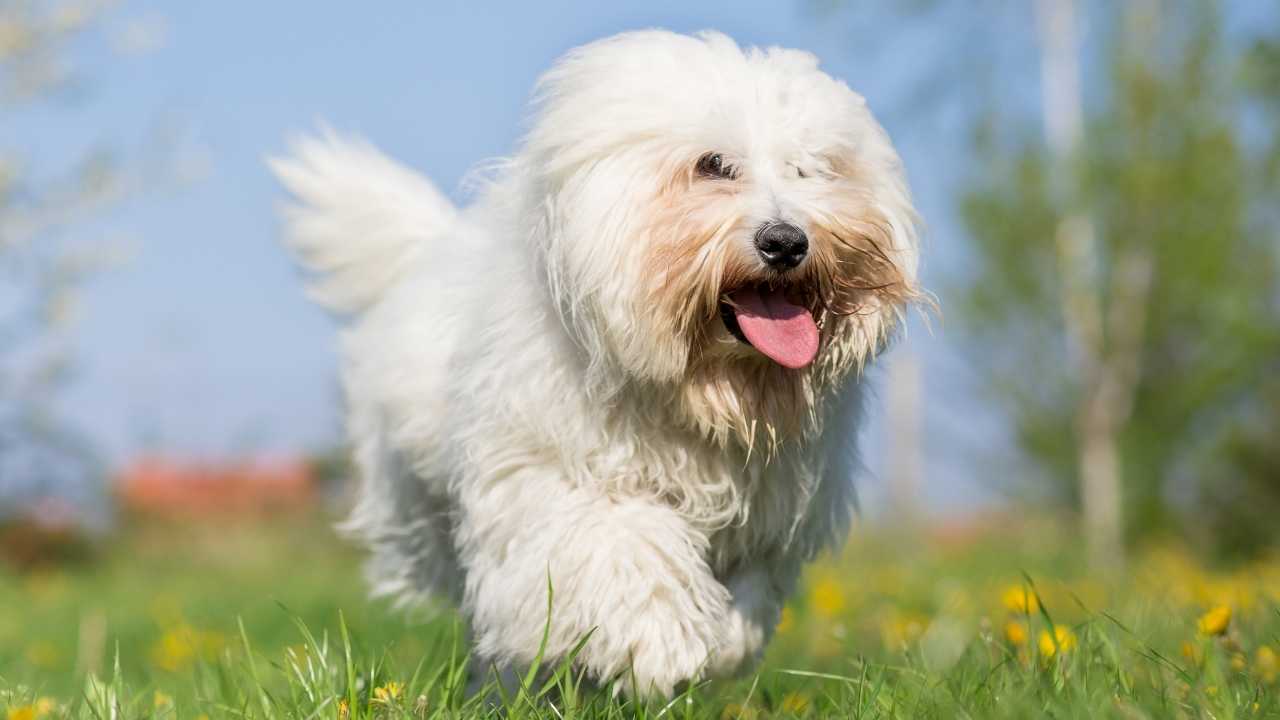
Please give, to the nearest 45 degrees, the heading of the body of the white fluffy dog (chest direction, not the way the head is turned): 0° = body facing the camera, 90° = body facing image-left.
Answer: approximately 315°

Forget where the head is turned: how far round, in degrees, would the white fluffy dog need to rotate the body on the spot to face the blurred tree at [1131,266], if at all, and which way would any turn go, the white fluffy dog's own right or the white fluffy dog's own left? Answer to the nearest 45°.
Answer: approximately 90° to the white fluffy dog's own left

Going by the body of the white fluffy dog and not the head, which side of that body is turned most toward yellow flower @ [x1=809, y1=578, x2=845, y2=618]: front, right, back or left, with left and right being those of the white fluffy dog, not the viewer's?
left

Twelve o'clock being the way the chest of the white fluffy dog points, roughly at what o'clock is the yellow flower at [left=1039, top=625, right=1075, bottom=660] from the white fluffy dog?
The yellow flower is roughly at 11 o'clock from the white fluffy dog.

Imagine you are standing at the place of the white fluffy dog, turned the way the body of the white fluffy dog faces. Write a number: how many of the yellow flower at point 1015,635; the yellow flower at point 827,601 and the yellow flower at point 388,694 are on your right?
1

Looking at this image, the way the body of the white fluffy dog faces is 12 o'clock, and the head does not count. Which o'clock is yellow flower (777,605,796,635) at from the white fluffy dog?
The yellow flower is roughly at 8 o'clock from the white fluffy dog.

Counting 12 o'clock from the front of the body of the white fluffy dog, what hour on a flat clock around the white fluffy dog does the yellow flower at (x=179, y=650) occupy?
The yellow flower is roughly at 6 o'clock from the white fluffy dog.

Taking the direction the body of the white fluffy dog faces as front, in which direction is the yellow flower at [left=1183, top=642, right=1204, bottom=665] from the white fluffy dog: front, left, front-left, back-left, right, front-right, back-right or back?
front-left
